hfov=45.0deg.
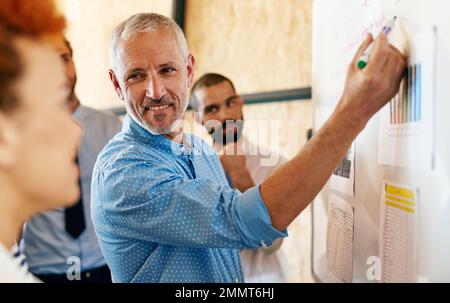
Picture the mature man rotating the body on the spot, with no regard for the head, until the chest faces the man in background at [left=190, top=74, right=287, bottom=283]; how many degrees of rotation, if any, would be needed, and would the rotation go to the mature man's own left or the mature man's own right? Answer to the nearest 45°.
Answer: approximately 135° to the mature man's own left

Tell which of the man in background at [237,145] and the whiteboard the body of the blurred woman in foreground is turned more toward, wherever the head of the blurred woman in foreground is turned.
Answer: the whiteboard

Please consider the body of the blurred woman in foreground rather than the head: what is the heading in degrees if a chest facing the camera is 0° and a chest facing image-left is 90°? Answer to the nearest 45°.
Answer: approximately 270°

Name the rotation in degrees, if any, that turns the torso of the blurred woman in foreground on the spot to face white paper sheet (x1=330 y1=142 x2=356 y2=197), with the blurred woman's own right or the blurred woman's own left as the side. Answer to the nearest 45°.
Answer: approximately 45° to the blurred woman's own left

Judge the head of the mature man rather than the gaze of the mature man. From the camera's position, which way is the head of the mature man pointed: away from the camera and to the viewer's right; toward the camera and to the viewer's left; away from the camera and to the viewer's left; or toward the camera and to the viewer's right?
toward the camera and to the viewer's left

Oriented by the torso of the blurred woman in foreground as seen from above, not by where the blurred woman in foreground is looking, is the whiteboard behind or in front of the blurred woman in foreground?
in front

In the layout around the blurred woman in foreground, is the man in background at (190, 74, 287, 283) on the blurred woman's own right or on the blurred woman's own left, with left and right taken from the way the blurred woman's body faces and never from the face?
on the blurred woman's own left
